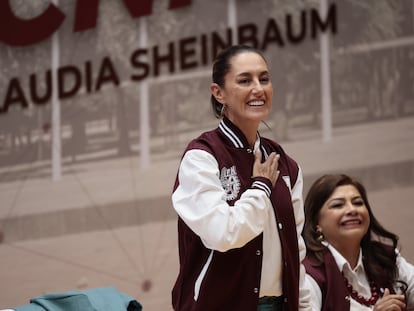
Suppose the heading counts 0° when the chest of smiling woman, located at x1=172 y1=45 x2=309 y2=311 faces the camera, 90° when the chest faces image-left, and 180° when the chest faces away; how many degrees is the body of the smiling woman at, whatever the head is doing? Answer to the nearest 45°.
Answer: approximately 315°

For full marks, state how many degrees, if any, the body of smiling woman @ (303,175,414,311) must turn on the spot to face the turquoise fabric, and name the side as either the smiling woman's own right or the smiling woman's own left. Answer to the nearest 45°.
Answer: approximately 90° to the smiling woman's own right

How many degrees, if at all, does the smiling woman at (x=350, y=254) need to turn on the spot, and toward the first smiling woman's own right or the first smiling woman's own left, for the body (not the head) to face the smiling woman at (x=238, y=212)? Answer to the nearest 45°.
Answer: approximately 45° to the first smiling woman's own right

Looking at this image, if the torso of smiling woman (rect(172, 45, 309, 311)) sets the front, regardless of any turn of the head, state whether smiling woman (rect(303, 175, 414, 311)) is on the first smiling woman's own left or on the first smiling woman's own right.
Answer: on the first smiling woman's own left
